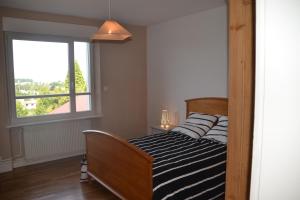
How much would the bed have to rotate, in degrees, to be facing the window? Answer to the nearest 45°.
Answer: approximately 90° to its right

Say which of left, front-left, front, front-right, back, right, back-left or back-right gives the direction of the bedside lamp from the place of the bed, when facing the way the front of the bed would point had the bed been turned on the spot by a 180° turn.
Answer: front-left

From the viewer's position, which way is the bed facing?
facing the viewer and to the left of the viewer

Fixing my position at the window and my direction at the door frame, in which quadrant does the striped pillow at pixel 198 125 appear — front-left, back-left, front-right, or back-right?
front-left

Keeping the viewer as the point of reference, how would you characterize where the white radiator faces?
facing the viewer and to the right of the viewer

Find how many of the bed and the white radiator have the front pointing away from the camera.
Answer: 0

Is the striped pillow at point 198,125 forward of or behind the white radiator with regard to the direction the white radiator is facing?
forward

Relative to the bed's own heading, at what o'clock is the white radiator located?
The white radiator is roughly at 3 o'clock from the bed.
